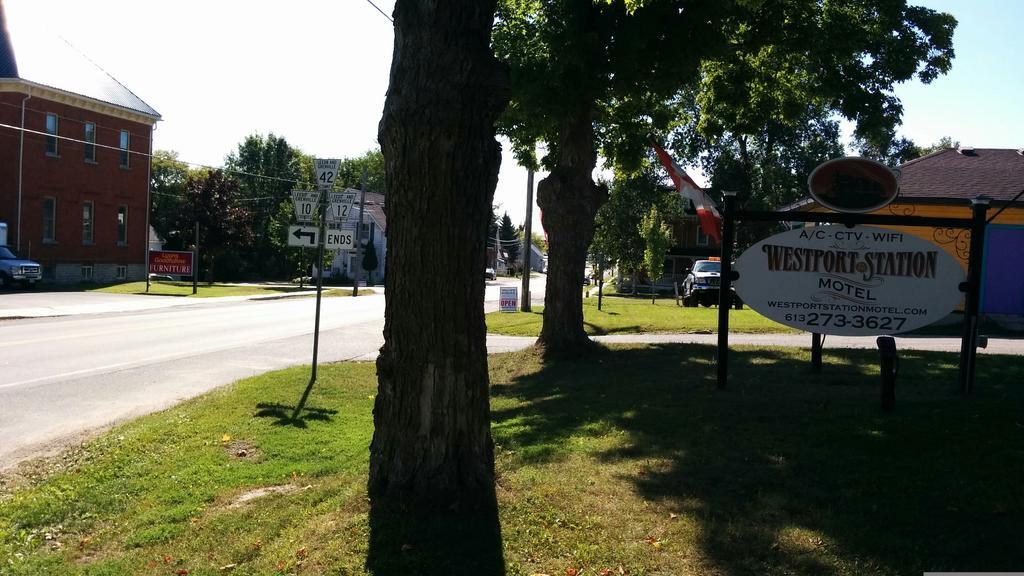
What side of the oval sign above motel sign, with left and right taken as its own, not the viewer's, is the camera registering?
front

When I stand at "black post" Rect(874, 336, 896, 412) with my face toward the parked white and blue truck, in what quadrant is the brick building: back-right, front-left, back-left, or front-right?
front-left

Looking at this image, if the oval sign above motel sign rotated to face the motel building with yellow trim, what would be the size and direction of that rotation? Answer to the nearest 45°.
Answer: approximately 180°

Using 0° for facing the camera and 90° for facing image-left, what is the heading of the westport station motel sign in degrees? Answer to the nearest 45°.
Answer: approximately 0°

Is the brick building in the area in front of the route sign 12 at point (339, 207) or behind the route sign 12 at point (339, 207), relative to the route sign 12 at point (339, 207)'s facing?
behind

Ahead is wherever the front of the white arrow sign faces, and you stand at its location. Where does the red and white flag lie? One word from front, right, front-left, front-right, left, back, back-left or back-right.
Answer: left

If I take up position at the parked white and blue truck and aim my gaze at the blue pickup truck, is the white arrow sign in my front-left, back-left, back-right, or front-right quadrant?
front-left

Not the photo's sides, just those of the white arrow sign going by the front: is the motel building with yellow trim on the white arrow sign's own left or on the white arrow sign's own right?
on the white arrow sign's own left

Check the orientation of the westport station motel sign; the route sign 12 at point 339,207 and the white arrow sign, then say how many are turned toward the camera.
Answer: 3

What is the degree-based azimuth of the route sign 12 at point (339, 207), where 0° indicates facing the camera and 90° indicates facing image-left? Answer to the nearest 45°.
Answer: approximately 0°
